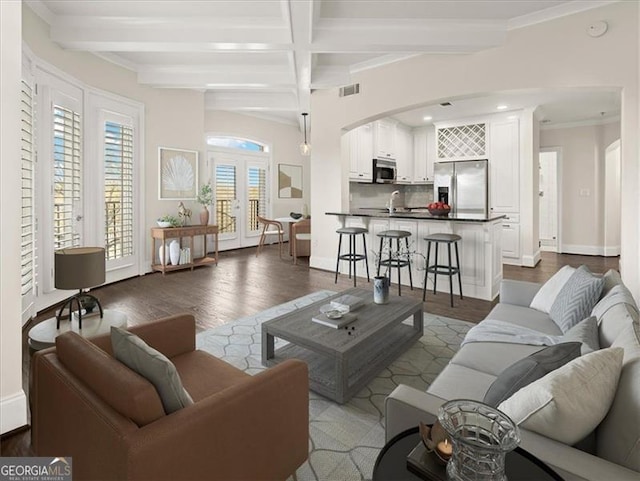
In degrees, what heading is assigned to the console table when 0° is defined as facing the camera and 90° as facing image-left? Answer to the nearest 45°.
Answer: approximately 315°

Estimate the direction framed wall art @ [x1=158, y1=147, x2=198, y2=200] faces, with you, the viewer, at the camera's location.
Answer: facing the viewer and to the right of the viewer

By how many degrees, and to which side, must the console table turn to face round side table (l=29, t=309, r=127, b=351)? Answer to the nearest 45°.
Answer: approximately 45° to its right

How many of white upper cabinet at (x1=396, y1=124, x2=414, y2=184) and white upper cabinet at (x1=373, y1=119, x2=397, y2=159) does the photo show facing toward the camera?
2

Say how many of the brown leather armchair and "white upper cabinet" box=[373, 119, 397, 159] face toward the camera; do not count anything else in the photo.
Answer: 1

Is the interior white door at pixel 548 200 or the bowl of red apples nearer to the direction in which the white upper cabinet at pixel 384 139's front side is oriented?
the bowl of red apples

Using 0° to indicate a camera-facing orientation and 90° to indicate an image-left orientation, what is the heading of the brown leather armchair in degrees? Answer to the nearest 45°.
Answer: approximately 225°

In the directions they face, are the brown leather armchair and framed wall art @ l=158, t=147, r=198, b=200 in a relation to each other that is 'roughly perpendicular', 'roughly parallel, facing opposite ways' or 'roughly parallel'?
roughly perpendicular
